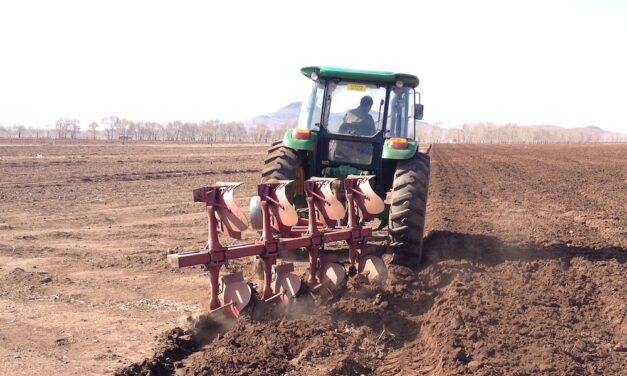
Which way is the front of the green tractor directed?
away from the camera

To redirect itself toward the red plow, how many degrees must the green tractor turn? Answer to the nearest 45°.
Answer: approximately 180°
